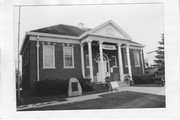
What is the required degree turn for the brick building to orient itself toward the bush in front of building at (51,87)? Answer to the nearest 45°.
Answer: approximately 90° to its right

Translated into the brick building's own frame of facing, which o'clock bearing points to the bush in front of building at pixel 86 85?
The bush in front of building is roughly at 1 o'clock from the brick building.

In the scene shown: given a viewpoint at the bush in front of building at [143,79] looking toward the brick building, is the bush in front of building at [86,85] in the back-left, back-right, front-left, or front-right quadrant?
front-left

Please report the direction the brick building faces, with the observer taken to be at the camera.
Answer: facing the viewer and to the right of the viewer
